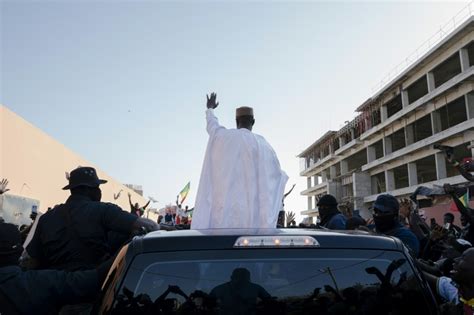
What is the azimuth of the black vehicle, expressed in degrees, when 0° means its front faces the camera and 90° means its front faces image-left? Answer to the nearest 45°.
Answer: approximately 180°

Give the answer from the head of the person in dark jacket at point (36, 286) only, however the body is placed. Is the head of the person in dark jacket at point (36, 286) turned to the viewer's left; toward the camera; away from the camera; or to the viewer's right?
away from the camera

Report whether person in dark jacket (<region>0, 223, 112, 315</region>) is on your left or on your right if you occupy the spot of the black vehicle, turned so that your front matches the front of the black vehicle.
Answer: on your left
